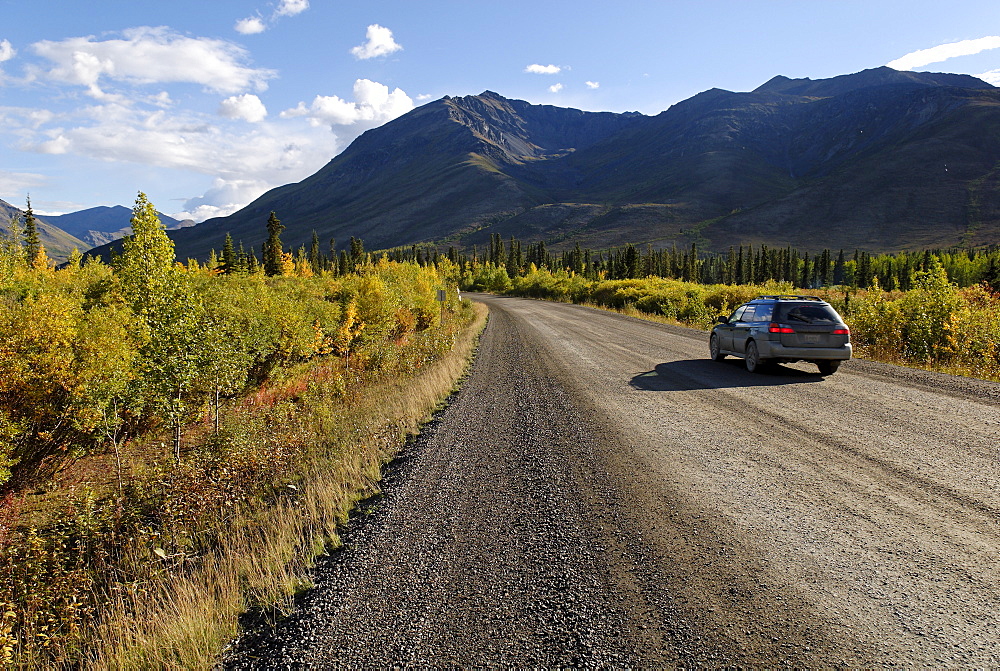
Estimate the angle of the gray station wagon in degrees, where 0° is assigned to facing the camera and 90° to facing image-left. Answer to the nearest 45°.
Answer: approximately 135°
